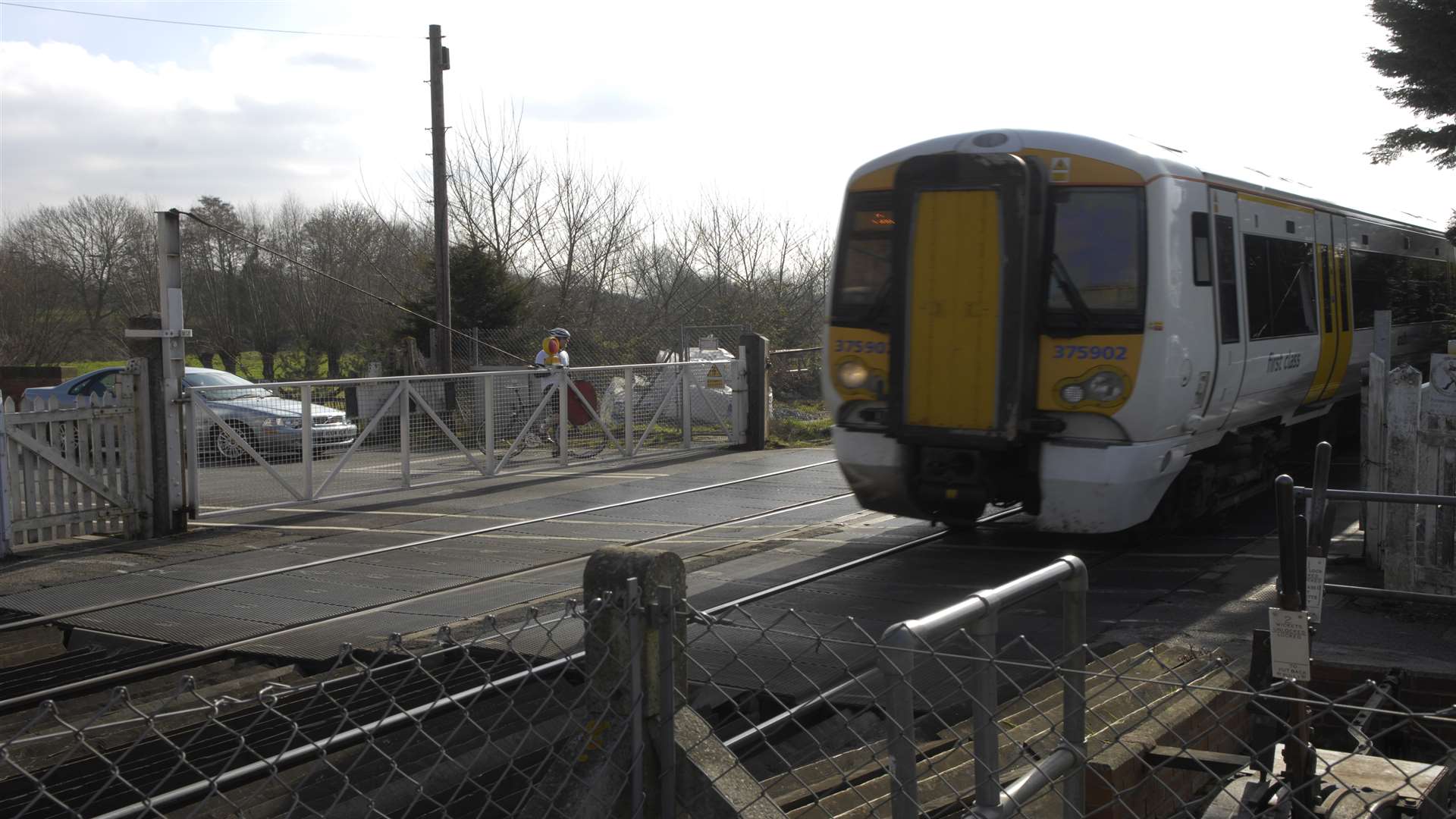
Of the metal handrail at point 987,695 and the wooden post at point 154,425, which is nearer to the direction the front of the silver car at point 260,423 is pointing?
the metal handrail

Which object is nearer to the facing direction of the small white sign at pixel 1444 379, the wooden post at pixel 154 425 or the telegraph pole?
the wooden post

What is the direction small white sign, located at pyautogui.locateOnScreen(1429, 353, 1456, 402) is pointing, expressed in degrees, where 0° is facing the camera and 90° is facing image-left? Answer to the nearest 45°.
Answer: approximately 0°

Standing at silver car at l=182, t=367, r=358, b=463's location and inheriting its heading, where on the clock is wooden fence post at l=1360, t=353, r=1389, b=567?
The wooden fence post is roughly at 12 o'clock from the silver car.

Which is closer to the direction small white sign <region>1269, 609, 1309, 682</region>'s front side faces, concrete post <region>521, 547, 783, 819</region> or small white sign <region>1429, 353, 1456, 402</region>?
the concrete post

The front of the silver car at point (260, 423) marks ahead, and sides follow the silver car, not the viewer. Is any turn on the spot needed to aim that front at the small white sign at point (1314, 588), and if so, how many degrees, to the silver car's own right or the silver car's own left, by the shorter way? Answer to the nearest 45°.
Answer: approximately 45° to the silver car's own right

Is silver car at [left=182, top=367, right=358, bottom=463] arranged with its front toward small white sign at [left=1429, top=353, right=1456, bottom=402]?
yes

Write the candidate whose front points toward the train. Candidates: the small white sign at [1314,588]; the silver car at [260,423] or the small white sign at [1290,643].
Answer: the silver car

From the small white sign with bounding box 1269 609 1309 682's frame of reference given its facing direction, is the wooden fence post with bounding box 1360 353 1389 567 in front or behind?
behind

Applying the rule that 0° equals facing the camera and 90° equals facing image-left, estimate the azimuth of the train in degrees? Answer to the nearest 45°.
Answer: approximately 45°

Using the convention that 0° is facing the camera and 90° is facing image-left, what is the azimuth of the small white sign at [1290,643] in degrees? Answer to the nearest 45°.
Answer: approximately 0°

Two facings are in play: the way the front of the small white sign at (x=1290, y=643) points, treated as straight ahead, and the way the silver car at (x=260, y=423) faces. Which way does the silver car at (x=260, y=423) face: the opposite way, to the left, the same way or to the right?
to the left
